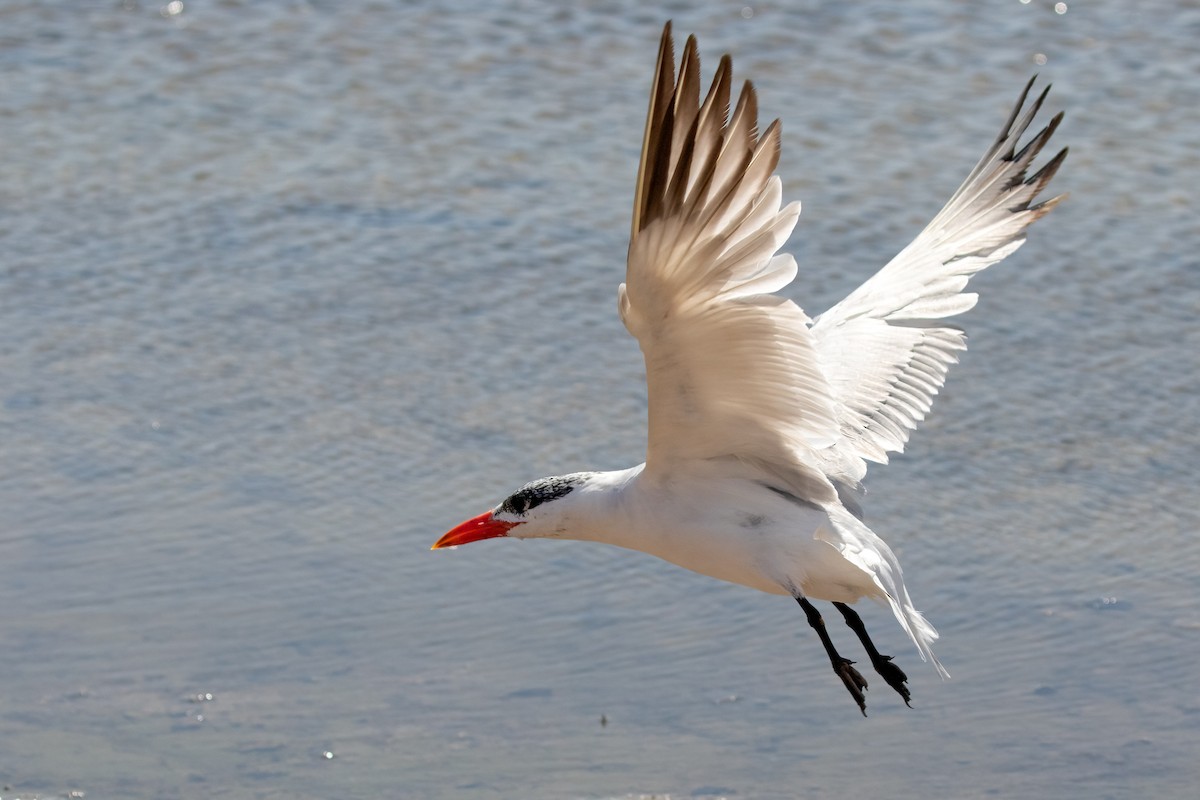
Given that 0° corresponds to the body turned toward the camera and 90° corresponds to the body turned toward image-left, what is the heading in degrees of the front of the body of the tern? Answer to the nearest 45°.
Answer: approximately 90°
